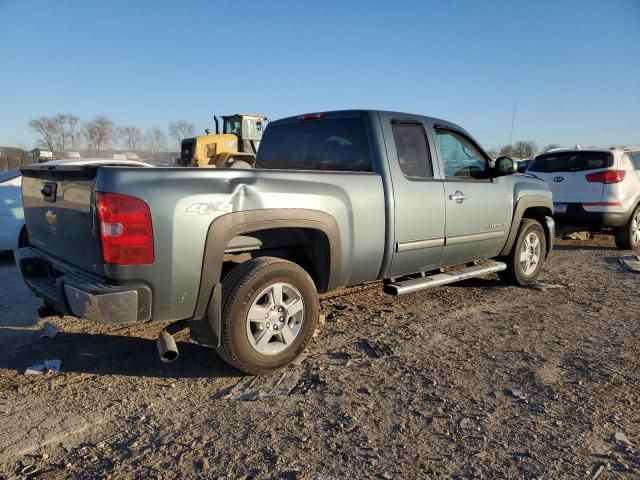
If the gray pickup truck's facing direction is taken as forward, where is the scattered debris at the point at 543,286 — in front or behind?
in front

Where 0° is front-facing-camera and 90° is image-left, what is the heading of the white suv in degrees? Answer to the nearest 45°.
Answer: approximately 225°

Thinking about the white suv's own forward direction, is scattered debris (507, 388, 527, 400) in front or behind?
behind

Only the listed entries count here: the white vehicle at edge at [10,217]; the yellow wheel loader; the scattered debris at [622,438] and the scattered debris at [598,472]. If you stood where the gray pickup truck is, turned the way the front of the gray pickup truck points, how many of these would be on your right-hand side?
2

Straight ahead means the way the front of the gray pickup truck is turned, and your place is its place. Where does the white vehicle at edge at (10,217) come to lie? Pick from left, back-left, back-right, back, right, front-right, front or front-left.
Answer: left

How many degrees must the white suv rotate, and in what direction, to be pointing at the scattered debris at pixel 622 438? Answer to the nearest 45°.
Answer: approximately 135° to its right

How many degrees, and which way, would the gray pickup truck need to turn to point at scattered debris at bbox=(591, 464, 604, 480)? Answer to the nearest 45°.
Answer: approximately 90° to its right

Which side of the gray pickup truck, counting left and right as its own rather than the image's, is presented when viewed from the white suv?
front

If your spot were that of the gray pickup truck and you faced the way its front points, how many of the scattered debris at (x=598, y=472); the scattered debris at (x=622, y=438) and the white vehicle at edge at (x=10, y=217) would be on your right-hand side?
2

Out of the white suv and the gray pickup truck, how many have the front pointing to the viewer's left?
0

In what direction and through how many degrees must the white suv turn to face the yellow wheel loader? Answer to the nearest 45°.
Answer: approximately 90° to its left

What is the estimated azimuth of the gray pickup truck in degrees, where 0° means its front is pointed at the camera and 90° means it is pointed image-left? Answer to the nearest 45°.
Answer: approximately 225°
